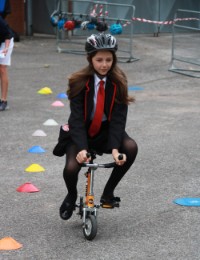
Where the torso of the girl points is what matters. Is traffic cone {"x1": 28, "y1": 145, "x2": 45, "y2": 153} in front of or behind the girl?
behind

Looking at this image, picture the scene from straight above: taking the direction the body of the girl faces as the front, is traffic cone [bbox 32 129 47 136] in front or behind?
behind

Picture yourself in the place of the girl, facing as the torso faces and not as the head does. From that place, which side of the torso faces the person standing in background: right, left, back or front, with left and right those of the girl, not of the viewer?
back
